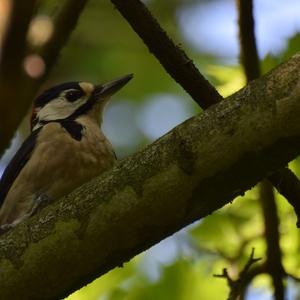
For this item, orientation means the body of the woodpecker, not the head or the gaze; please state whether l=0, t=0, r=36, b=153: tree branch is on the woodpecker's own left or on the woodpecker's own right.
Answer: on the woodpecker's own left

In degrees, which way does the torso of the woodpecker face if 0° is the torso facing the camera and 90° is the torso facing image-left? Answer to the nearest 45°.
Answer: approximately 270°
